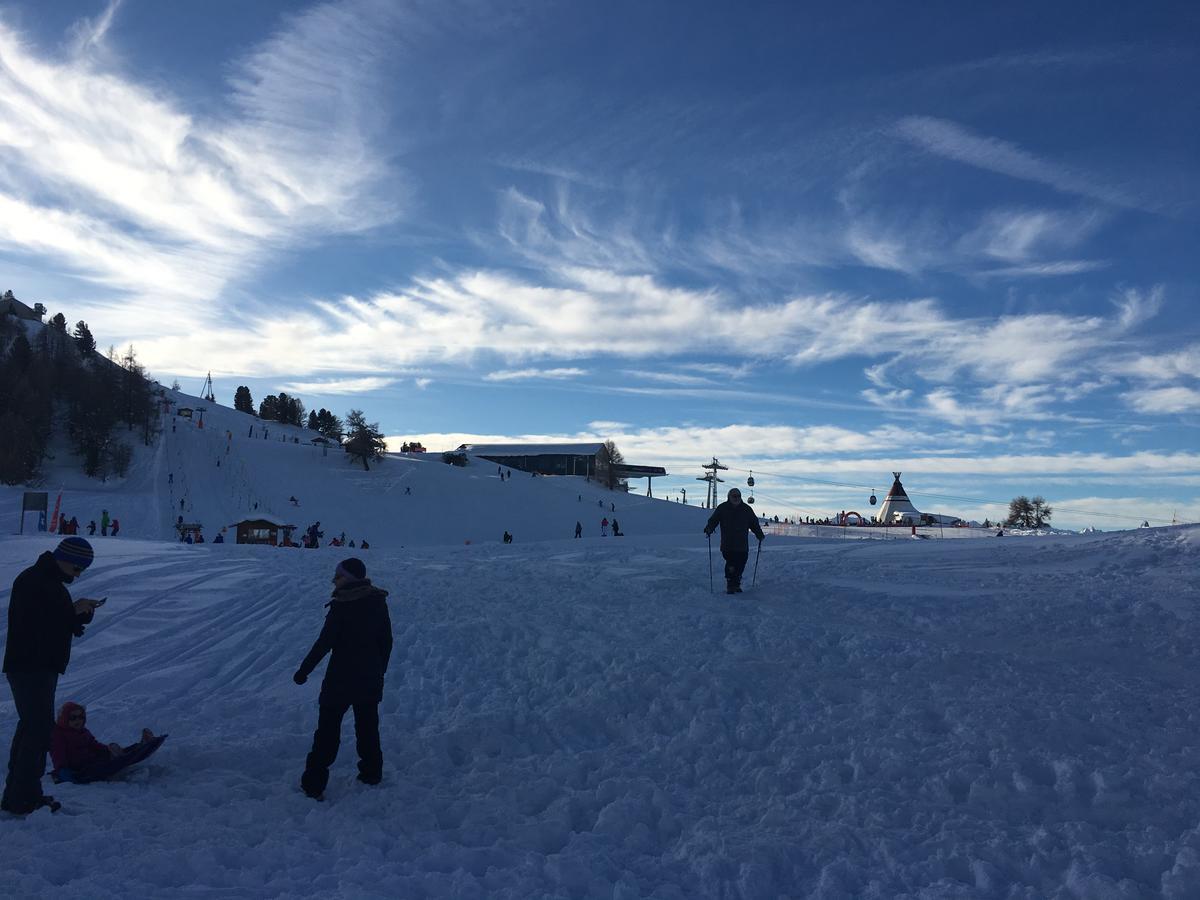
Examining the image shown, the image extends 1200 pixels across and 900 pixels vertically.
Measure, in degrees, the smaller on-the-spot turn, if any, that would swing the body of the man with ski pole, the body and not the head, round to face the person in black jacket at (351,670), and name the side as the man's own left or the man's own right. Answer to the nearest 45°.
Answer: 0° — they already face them

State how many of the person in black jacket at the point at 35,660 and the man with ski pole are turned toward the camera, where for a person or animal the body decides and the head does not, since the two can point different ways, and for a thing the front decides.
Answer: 1

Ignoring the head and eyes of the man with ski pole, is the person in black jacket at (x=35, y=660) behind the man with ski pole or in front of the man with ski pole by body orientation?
in front

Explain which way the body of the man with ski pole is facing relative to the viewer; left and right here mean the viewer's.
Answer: facing the viewer

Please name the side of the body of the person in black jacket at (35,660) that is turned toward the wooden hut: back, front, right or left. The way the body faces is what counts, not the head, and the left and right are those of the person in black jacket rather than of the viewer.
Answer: left

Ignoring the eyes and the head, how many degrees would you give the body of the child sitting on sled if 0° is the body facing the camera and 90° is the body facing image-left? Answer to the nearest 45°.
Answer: approximately 270°

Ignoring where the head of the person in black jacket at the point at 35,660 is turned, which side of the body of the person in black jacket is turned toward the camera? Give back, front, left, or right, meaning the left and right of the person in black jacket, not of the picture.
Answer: right

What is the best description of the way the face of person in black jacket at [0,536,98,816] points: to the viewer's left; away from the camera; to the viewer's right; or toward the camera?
to the viewer's right

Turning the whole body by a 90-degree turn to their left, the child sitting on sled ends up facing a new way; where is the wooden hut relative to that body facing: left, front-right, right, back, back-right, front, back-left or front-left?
front

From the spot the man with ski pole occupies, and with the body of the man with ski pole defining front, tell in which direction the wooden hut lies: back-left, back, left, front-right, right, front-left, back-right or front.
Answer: back-right

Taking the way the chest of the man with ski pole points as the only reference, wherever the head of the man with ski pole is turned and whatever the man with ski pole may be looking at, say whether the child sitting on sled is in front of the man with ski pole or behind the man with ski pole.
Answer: in front

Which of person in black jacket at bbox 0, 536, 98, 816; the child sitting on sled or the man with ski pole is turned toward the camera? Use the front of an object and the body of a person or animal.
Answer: the man with ski pole

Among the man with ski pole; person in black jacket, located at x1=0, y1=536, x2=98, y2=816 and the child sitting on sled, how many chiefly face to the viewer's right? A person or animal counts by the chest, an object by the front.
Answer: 2
